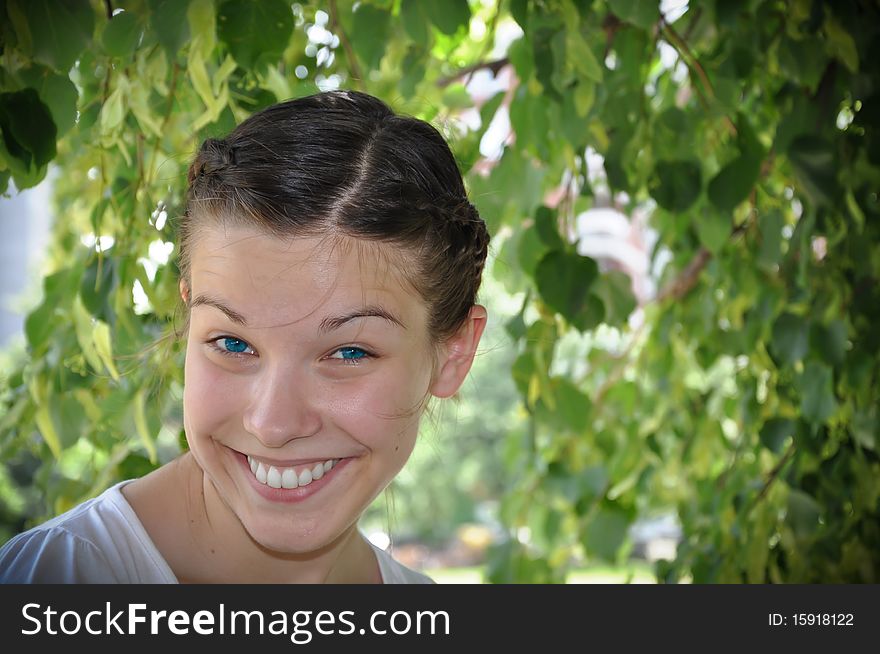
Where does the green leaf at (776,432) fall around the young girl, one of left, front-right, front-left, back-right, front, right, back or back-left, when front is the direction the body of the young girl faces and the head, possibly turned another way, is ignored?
back-left

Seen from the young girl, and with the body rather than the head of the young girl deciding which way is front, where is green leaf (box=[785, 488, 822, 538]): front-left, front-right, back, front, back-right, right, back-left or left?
back-left

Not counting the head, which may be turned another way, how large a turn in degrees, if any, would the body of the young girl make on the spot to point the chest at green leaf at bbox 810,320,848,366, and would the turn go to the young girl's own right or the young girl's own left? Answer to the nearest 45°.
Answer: approximately 135° to the young girl's own left

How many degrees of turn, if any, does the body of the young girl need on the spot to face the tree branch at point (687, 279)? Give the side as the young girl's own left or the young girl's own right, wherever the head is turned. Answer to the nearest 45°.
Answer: approximately 135° to the young girl's own left

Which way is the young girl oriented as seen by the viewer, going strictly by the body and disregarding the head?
toward the camera
